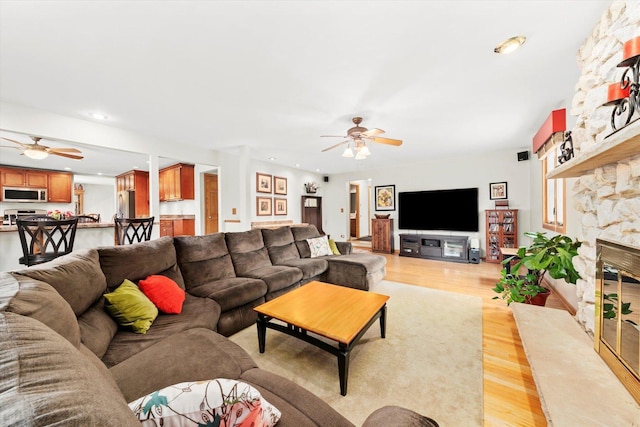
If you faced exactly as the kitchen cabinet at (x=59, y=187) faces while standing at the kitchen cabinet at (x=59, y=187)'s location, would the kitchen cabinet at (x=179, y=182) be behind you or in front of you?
in front

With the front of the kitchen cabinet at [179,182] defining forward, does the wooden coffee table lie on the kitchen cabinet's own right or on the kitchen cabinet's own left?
on the kitchen cabinet's own left

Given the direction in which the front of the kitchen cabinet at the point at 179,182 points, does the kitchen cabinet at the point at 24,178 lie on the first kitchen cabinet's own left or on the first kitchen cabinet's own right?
on the first kitchen cabinet's own right

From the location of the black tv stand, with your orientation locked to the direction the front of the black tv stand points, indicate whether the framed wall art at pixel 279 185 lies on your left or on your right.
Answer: on your right

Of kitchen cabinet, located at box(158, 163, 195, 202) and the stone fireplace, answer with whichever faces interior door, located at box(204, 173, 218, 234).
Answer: the stone fireplace

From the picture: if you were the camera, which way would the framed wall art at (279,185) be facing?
facing the viewer and to the right of the viewer

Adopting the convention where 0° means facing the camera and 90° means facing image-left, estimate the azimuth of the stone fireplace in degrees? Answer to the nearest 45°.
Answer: approximately 90°

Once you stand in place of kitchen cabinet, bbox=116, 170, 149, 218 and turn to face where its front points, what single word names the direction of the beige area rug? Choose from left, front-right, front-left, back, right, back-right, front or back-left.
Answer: front-left

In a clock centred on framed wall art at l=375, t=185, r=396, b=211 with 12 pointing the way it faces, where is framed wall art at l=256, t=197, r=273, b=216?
framed wall art at l=256, t=197, r=273, b=216 is roughly at 2 o'clock from framed wall art at l=375, t=185, r=396, b=211.

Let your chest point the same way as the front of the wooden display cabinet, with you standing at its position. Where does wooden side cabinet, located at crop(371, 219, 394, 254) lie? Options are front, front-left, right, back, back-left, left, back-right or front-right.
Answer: right

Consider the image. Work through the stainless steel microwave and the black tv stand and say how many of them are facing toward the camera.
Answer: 2

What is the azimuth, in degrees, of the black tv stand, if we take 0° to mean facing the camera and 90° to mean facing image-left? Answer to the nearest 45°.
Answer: approximately 0°
